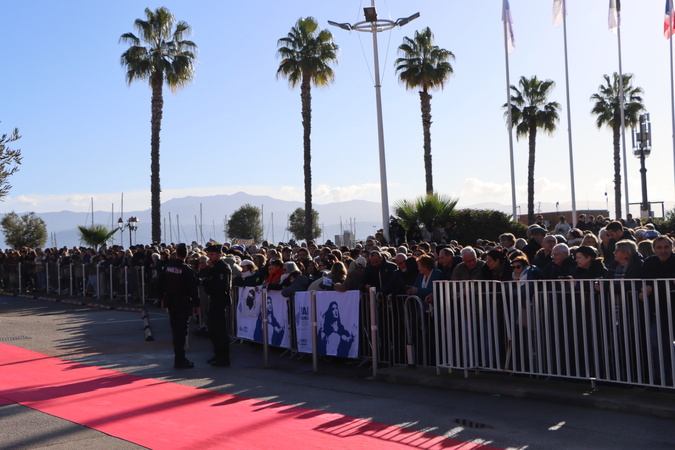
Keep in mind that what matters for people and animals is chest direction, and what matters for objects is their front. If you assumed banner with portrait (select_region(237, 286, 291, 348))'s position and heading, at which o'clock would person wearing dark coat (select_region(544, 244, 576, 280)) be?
The person wearing dark coat is roughly at 9 o'clock from the banner with portrait.

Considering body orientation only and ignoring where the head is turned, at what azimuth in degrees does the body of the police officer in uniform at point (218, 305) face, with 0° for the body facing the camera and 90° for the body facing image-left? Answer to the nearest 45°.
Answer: approximately 90°

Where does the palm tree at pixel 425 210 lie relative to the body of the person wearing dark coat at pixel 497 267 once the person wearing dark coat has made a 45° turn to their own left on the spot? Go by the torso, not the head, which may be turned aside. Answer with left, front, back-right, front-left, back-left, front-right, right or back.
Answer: back

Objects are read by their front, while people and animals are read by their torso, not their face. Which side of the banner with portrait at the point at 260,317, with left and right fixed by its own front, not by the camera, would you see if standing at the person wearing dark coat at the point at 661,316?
left

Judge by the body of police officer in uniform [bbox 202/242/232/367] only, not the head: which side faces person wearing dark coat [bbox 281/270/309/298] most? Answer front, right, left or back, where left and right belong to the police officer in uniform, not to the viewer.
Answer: back

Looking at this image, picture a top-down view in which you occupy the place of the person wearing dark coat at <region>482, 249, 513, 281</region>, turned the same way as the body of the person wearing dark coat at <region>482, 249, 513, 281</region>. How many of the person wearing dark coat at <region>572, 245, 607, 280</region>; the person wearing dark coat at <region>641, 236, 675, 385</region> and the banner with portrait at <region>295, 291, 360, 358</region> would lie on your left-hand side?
2

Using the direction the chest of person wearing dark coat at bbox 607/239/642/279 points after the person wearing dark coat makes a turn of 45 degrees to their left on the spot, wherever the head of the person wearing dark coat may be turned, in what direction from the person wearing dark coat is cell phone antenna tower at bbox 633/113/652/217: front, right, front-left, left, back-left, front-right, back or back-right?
back

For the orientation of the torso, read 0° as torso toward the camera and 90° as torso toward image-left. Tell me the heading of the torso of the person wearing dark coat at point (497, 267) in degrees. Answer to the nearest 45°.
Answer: approximately 45°

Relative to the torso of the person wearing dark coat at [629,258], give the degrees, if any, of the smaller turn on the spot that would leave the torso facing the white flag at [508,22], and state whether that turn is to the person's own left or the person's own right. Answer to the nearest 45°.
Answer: approximately 135° to the person's own right

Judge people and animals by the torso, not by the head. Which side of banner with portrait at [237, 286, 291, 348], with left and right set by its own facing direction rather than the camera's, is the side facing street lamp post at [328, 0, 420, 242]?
back

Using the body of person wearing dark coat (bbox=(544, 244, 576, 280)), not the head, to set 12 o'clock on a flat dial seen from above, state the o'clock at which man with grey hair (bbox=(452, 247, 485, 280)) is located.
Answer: The man with grey hair is roughly at 2 o'clock from the person wearing dark coat.

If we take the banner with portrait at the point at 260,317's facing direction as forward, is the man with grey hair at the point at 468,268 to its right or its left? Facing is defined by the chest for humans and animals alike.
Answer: on its left

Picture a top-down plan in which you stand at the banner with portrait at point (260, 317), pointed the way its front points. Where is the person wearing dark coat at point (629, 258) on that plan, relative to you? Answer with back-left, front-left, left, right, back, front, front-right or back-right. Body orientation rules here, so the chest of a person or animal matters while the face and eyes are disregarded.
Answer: left
